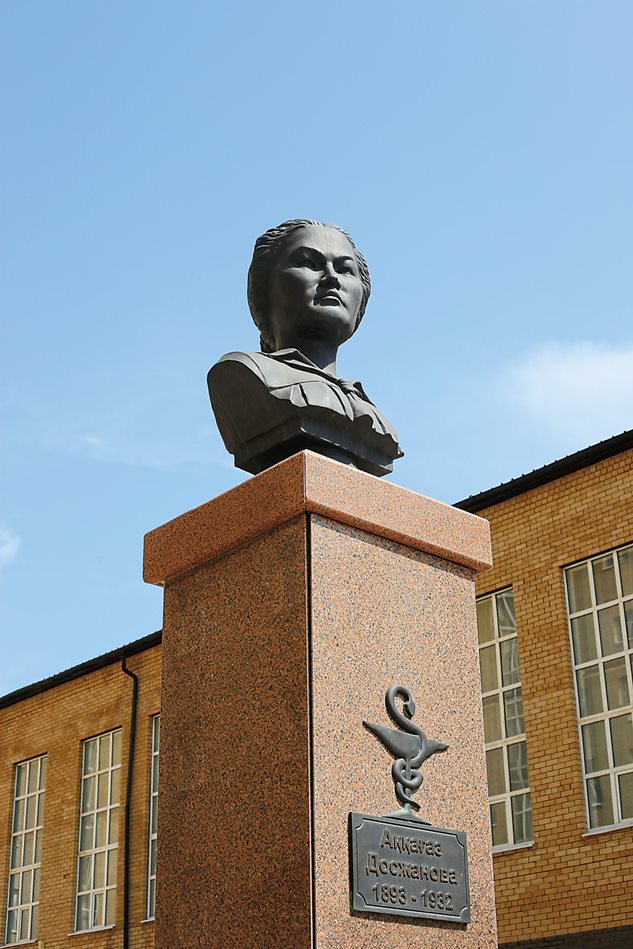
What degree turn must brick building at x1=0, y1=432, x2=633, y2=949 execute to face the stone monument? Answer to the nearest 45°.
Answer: approximately 45° to its left

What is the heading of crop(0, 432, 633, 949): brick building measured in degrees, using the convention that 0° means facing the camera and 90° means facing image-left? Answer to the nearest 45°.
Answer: approximately 45°
